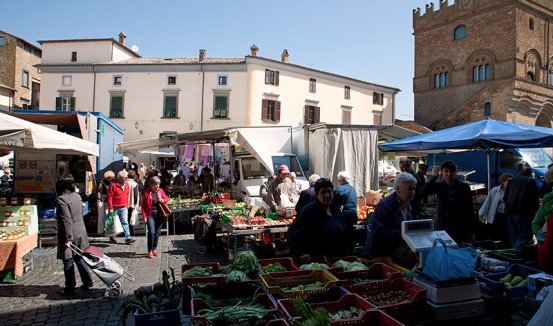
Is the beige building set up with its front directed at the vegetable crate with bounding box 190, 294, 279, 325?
yes

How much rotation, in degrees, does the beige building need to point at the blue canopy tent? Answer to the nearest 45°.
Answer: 0° — it already faces it

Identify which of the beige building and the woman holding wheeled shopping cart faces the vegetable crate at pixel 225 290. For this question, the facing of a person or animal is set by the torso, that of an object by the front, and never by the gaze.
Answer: the beige building

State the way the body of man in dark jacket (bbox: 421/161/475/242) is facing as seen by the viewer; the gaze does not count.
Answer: toward the camera

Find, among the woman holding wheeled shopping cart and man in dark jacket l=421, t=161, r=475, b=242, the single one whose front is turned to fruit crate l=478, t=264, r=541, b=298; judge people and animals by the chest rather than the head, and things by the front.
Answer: the man in dark jacket

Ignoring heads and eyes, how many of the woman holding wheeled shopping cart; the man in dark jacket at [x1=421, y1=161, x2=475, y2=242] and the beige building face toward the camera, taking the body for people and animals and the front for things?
2

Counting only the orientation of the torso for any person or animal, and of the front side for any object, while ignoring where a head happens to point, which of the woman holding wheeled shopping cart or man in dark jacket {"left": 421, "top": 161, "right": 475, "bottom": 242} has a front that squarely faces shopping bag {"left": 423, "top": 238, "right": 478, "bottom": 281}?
the man in dark jacket

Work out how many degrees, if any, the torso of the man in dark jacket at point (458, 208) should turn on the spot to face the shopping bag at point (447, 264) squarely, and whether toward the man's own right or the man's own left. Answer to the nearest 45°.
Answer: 0° — they already face it

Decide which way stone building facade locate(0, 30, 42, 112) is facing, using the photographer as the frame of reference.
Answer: facing the viewer and to the right of the viewer

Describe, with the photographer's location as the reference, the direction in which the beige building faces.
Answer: facing the viewer

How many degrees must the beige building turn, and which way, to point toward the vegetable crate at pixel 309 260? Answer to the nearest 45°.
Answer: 0° — it already faces it
